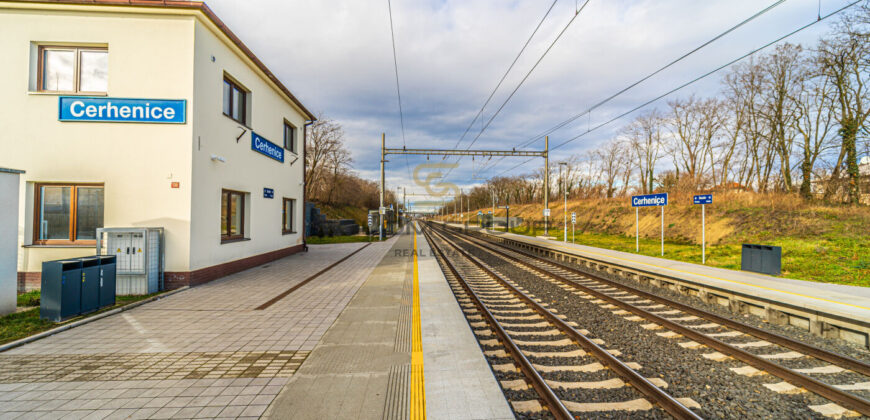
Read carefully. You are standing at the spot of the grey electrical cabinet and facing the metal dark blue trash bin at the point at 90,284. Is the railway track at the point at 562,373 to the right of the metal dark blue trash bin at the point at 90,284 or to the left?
left

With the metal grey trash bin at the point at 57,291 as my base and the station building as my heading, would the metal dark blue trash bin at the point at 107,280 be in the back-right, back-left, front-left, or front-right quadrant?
front-right

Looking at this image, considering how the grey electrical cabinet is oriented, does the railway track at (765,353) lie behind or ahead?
ahead

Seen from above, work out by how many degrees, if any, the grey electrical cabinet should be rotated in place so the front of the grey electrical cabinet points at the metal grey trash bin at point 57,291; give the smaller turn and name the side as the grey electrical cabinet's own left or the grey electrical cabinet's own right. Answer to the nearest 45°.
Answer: approximately 45° to the grey electrical cabinet's own right

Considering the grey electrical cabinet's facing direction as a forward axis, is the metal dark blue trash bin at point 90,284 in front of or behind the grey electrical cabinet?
in front

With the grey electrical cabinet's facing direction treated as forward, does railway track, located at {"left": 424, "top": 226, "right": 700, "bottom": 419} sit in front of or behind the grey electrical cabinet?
in front

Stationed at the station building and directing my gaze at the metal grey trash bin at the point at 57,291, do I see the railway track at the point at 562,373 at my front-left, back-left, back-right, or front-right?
front-left
